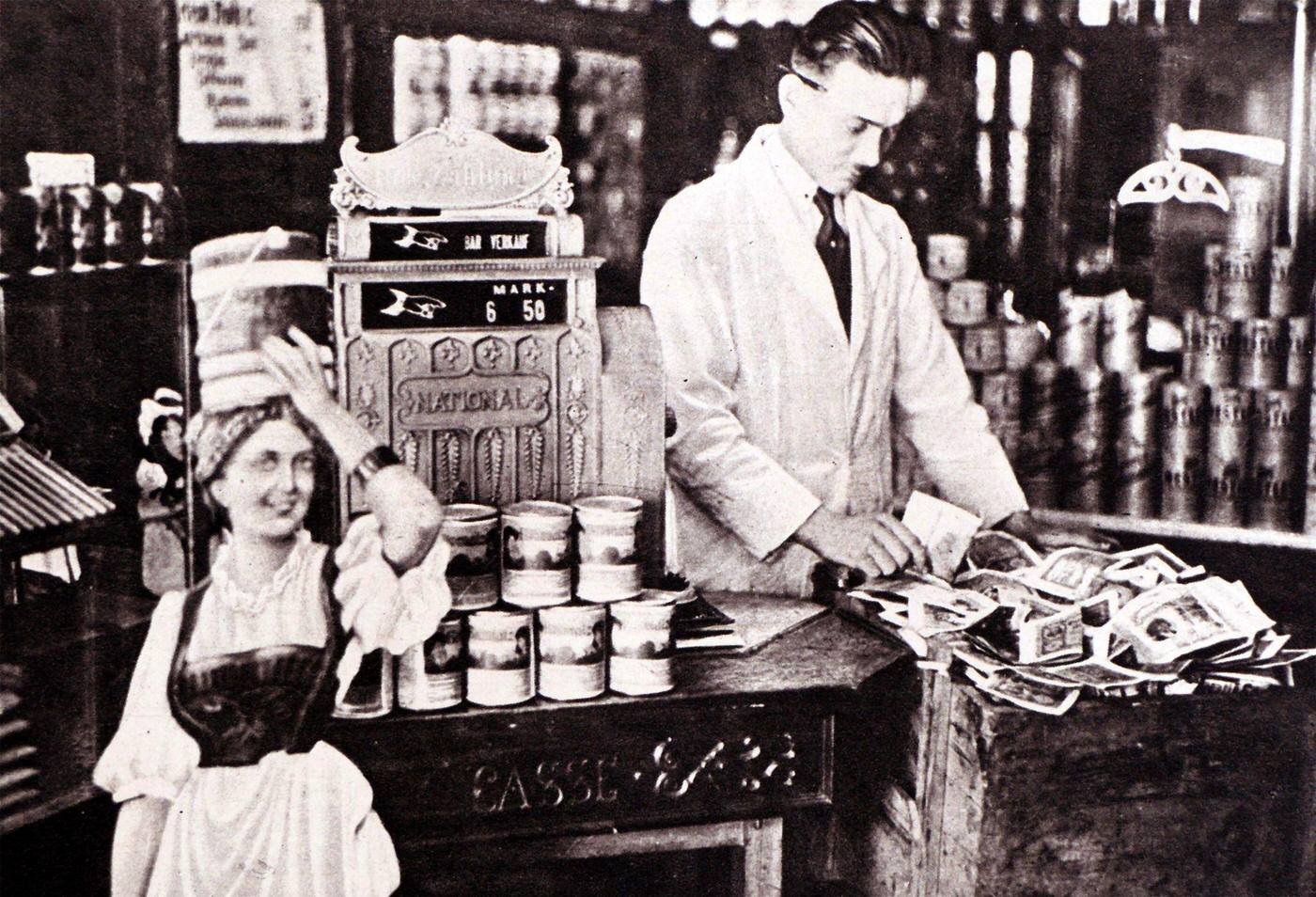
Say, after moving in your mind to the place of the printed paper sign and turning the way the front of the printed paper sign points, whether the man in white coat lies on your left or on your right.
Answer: on your left

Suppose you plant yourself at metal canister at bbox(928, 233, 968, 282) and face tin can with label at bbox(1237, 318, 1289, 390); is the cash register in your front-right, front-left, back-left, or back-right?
back-right

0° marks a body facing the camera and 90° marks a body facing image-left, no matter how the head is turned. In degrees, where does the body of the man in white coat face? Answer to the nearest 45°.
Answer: approximately 315°

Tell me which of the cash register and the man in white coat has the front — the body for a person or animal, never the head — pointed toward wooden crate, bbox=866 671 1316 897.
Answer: the man in white coat

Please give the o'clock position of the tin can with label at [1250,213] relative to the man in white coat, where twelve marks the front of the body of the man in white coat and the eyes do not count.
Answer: The tin can with label is roughly at 10 o'clock from the man in white coat.

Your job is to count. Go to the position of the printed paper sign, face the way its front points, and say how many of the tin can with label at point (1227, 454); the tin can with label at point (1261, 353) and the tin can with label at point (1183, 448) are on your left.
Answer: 3
